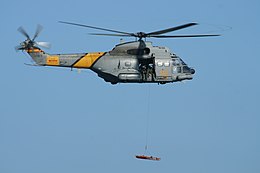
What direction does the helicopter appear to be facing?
to the viewer's right
